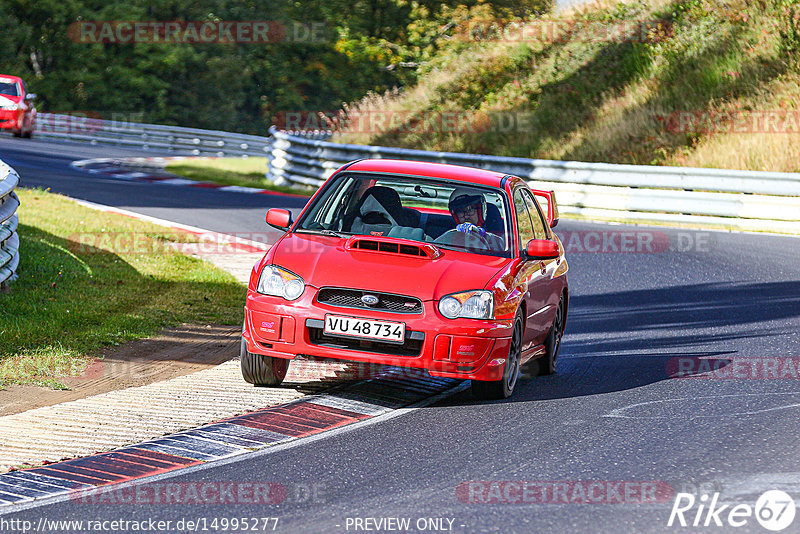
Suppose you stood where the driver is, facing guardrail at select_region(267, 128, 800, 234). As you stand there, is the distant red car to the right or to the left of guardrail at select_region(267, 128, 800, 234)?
left

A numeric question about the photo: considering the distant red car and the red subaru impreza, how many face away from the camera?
0

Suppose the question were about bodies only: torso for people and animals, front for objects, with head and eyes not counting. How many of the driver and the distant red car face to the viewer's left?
0

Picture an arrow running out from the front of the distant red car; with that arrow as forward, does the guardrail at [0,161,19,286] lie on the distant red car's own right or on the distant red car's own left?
on the distant red car's own right

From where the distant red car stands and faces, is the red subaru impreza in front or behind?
in front

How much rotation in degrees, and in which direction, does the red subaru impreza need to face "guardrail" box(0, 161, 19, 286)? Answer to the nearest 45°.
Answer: approximately 135° to its right

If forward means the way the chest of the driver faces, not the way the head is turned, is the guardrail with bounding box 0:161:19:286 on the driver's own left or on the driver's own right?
on the driver's own right

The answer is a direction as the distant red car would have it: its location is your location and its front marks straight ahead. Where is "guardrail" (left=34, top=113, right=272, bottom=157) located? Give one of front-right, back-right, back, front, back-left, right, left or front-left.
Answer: left

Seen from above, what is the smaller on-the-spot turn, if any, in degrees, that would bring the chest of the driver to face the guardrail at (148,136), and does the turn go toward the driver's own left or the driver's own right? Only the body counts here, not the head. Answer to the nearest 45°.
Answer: approximately 180°
